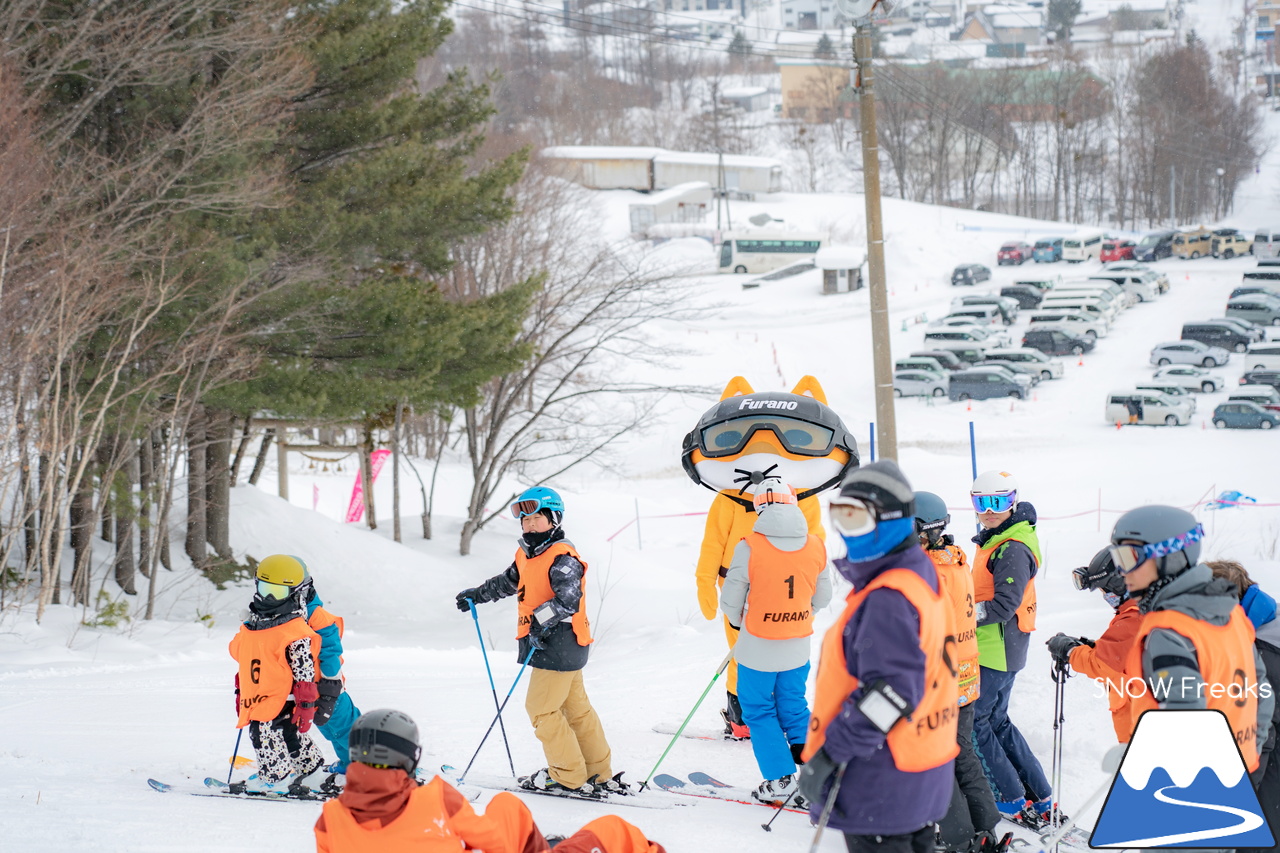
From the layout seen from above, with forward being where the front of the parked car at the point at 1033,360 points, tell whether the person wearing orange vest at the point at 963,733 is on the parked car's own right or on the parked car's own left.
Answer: on the parked car's own right

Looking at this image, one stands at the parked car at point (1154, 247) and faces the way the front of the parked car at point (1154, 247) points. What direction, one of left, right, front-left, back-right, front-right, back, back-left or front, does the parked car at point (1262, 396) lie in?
front-left

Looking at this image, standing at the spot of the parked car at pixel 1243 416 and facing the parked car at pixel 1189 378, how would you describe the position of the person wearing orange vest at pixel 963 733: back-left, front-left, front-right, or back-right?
back-left

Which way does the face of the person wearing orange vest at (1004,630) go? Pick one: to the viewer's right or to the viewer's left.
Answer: to the viewer's left

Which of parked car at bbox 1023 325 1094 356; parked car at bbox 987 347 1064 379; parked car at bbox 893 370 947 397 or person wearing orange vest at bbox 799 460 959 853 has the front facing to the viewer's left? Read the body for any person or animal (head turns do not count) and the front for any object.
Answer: the person wearing orange vest

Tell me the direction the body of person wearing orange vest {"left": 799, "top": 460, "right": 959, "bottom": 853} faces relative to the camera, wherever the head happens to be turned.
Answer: to the viewer's left

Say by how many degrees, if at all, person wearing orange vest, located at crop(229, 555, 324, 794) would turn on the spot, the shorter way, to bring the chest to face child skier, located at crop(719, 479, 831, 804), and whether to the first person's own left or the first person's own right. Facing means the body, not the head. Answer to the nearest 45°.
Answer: approximately 135° to the first person's own left

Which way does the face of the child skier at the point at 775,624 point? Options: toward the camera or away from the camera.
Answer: away from the camera

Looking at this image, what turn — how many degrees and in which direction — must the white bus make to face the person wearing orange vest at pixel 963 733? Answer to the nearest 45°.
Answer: approximately 90° to its left
